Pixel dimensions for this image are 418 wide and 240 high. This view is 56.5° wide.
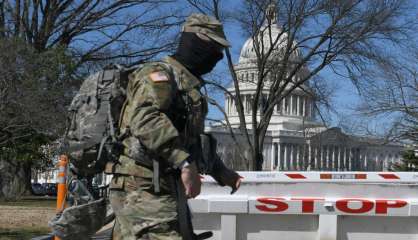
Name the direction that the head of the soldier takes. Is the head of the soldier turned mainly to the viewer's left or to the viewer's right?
to the viewer's right

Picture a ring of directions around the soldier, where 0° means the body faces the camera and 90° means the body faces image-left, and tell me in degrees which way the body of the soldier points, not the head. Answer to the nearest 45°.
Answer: approximately 270°
